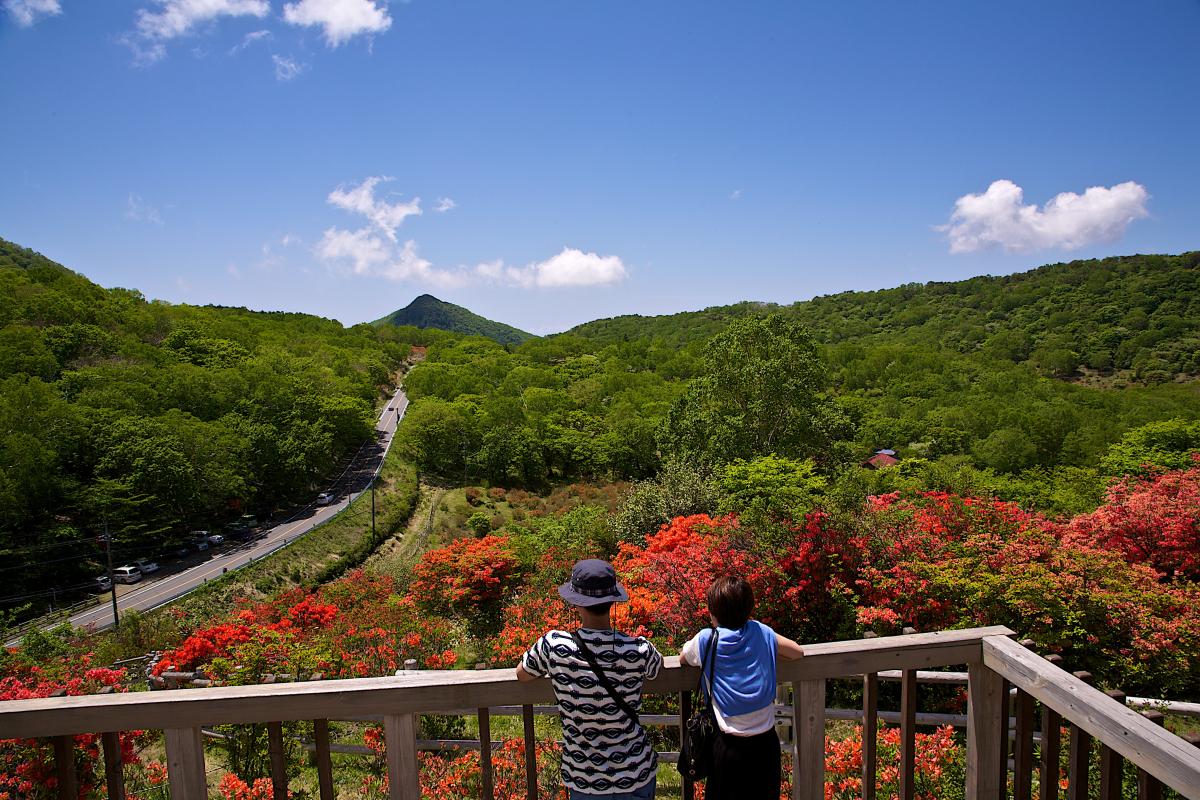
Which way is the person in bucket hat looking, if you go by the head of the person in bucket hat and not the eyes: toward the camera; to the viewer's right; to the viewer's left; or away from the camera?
away from the camera

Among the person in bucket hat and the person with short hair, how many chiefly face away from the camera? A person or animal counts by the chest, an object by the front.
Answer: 2

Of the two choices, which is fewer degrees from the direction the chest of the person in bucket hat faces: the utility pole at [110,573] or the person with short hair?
the utility pole

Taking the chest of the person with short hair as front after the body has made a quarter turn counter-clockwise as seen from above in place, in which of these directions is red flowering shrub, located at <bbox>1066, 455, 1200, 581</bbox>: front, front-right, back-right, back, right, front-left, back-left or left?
back-right

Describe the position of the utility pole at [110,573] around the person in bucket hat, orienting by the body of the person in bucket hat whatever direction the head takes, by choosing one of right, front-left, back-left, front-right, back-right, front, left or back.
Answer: front-left

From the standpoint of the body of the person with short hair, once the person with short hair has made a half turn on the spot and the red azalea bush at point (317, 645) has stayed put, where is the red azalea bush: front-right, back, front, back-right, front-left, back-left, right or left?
back-right

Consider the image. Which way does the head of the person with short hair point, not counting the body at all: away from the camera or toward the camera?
away from the camera

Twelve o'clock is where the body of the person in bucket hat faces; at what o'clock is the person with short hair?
The person with short hair is roughly at 3 o'clock from the person in bucket hat.

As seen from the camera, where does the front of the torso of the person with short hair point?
away from the camera

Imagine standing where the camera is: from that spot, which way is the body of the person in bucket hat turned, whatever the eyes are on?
away from the camera

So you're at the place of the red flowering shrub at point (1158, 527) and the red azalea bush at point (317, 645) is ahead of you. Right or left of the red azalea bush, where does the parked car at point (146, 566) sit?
right

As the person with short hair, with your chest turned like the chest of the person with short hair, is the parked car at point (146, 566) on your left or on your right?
on your left
